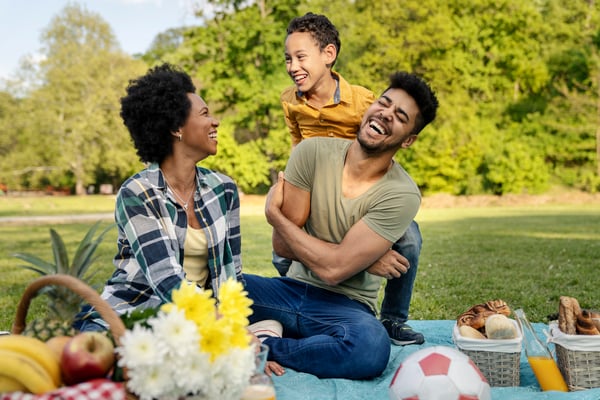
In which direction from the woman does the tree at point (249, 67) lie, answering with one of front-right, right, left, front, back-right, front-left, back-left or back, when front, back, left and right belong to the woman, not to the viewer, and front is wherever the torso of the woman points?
back-left

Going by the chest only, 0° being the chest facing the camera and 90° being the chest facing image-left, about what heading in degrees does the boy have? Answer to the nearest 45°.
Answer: approximately 45°

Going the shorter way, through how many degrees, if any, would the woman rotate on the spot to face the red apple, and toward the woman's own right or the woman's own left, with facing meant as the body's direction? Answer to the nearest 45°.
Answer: approximately 45° to the woman's own right

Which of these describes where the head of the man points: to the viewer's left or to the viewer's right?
to the viewer's left

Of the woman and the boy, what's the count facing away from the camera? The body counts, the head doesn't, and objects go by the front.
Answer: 0

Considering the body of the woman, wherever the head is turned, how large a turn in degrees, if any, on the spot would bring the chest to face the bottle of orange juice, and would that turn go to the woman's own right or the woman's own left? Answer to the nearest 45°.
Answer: approximately 45° to the woman's own left

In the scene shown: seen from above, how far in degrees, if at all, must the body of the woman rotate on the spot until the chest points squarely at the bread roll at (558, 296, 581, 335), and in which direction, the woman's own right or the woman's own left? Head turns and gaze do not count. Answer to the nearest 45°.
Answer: approximately 45° to the woman's own left

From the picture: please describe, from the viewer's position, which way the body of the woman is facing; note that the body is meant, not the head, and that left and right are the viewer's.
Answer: facing the viewer and to the right of the viewer

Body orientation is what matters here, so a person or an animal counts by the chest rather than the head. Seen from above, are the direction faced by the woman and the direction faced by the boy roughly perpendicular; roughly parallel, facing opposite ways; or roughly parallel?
roughly perpendicular

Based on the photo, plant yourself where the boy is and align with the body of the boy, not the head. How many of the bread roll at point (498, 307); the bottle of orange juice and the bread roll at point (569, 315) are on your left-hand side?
3

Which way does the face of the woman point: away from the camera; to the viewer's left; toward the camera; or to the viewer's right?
to the viewer's right

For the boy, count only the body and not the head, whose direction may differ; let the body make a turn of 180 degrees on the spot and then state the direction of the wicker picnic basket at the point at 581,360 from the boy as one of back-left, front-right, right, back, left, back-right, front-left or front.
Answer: right

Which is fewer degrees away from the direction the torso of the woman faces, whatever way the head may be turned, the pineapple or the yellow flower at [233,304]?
the yellow flower
